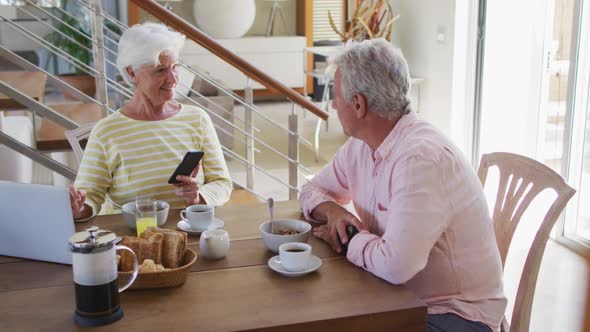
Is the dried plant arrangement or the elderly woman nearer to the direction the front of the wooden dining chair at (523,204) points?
the elderly woman

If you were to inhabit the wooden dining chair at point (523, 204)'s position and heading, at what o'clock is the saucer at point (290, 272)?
The saucer is roughly at 12 o'clock from the wooden dining chair.

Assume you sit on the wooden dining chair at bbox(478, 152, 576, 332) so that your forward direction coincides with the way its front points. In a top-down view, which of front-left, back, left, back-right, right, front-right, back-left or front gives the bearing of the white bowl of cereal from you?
front

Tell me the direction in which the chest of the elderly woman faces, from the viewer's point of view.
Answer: toward the camera

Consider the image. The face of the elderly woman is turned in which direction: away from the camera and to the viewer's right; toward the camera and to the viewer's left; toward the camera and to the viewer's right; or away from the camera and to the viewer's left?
toward the camera and to the viewer's right

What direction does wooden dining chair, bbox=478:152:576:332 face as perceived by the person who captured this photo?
facing the viewer and to the left of the viewer

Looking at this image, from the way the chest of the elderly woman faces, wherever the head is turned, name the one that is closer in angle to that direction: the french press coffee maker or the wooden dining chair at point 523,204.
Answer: the french press coffee maker

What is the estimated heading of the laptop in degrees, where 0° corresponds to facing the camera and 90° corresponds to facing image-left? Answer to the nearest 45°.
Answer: approximately 225°

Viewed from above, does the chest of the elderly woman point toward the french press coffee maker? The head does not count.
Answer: yes

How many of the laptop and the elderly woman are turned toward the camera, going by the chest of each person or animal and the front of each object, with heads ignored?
1

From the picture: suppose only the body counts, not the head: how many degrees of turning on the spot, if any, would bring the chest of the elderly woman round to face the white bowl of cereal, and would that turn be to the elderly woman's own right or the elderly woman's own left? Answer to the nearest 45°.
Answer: approximately 45° to the elderly woman's own left

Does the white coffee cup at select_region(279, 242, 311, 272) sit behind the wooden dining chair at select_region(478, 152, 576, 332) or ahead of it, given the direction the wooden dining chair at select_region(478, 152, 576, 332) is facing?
ahead

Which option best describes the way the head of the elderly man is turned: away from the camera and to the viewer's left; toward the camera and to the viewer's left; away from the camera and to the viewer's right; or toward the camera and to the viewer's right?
away from the camera and to the viewer's left

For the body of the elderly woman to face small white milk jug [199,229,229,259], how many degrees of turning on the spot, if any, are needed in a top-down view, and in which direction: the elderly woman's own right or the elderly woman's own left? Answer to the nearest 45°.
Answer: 0° — they already face it

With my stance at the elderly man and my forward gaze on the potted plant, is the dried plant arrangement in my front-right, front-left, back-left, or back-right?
front-right

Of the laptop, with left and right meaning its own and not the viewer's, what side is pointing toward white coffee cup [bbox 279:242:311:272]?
right
